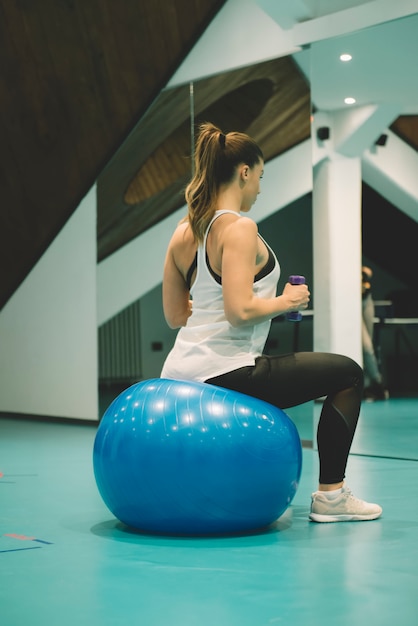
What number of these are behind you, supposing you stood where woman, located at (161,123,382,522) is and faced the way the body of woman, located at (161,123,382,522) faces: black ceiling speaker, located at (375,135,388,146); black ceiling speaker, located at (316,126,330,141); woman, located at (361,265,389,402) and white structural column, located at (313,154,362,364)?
0

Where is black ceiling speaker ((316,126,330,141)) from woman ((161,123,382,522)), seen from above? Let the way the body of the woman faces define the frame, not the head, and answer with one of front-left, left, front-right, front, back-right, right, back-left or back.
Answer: front-left

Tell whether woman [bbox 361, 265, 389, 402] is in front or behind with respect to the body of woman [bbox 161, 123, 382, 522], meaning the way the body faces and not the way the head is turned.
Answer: in front

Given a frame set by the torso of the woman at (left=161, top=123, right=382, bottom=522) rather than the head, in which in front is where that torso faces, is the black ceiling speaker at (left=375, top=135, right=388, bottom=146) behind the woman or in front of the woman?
in front

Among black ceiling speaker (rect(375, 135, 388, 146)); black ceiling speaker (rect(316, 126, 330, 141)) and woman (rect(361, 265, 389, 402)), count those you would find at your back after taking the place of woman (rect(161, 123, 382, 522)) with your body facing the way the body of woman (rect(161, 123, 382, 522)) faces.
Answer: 0

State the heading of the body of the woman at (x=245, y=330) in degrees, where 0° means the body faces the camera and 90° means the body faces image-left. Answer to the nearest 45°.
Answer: approximately 225°

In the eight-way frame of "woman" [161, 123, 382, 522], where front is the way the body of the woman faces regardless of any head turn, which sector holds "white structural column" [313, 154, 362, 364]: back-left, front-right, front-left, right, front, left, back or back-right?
front-left

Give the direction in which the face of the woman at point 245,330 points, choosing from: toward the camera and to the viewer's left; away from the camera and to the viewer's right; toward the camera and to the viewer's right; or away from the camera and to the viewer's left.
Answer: away from the camera and to the viewer's right
